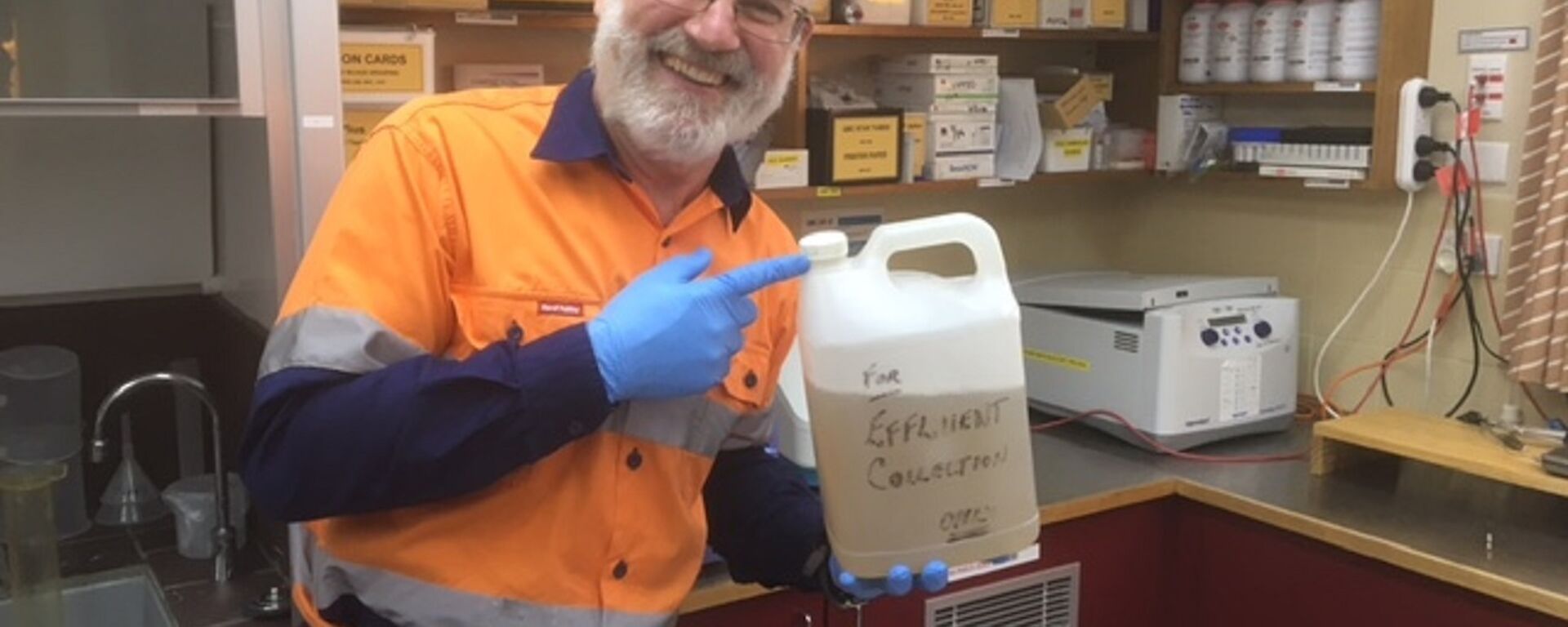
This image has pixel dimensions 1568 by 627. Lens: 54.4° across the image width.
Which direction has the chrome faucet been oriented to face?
to the viewer's left

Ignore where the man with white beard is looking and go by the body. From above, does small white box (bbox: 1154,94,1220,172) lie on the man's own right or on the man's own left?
on the man's own left

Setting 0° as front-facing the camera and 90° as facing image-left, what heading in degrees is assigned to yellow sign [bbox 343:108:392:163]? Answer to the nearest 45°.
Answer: approximately 0°

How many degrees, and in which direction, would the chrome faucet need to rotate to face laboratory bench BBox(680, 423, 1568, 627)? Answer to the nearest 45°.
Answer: approximately 180°

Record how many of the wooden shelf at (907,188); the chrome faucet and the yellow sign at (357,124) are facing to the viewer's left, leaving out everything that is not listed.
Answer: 1

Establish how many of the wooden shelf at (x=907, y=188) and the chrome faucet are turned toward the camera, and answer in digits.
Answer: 1

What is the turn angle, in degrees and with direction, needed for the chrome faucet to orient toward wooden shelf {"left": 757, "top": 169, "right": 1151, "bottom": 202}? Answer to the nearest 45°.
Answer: approximately 180°

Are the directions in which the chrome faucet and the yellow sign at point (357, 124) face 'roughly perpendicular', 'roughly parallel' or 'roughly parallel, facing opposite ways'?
roughly perpendicular
